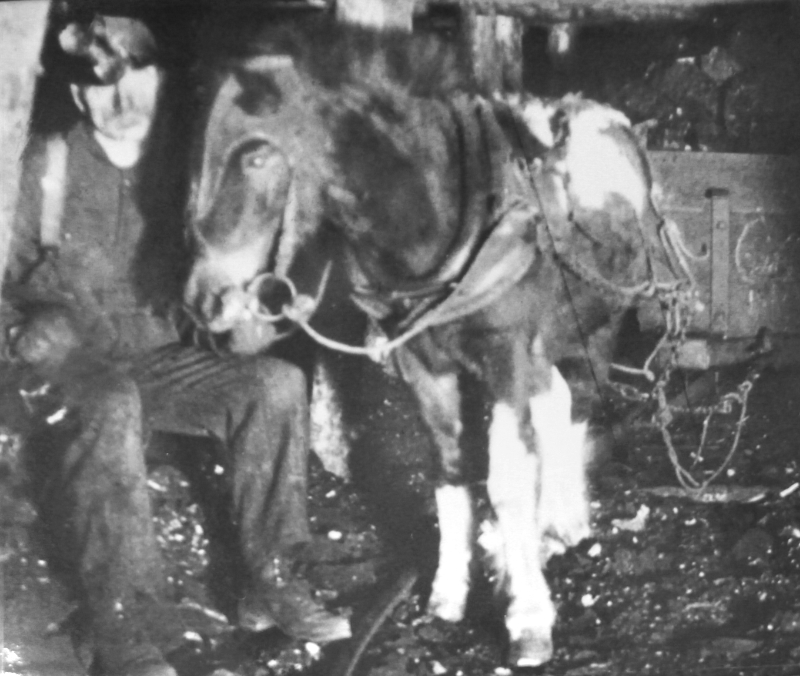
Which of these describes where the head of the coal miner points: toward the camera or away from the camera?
toward the camera

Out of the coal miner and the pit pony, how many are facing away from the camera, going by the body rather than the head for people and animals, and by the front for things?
0

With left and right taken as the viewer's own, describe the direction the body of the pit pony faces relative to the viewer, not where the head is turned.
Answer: facing the viewer and to the left of the viewer

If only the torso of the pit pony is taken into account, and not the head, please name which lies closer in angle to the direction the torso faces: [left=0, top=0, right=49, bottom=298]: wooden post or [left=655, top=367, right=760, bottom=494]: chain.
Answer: the wooden post

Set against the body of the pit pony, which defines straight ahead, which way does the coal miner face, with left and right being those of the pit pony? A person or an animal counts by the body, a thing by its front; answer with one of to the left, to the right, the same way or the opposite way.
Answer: to the left

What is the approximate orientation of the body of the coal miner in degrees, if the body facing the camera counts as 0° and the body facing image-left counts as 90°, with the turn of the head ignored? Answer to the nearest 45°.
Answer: approximately 315°

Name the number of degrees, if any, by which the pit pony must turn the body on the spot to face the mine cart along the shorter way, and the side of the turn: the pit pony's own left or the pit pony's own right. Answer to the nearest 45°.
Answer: approximately 135° to the pit pony's own left
